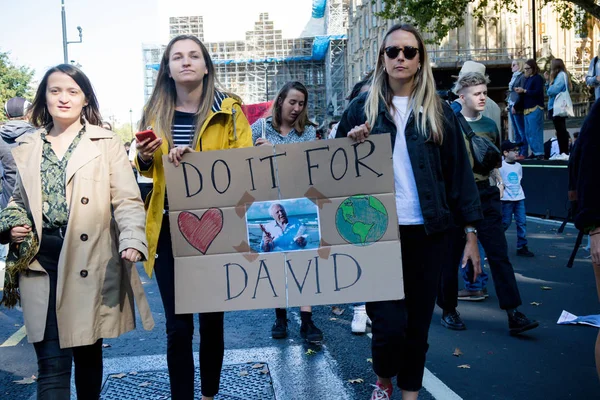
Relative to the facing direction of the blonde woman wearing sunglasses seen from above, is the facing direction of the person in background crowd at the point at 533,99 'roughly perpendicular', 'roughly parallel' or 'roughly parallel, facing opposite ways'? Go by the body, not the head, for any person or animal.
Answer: roughly perpendicular

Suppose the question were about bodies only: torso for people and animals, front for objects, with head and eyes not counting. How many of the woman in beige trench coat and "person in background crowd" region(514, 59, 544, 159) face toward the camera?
1

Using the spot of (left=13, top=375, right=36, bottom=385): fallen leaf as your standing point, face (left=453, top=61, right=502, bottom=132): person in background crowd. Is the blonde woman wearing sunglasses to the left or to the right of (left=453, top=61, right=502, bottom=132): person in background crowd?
right

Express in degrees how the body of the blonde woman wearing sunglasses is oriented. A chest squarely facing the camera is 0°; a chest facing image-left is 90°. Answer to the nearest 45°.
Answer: approximately 0°

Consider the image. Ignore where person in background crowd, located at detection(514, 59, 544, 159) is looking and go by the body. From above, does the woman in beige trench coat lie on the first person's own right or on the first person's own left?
on the first person's own left

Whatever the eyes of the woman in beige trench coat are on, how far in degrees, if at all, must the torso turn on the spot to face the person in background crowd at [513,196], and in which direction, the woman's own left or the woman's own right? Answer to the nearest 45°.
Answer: approximately 135° to the woman's own left

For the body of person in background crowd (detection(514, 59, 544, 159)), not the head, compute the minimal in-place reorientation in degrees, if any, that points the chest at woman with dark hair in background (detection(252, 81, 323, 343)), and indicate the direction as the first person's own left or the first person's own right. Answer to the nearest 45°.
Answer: approximately 90° to the first person's own left

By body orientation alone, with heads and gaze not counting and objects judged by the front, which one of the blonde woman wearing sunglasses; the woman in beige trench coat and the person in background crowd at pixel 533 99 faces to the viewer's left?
the person in background crowd

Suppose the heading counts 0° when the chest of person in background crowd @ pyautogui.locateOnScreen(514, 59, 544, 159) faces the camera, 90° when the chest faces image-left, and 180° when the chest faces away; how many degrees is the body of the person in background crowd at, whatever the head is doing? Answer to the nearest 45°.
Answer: approximately 90°

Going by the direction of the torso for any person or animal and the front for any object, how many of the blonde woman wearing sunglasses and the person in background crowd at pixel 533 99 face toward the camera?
1
